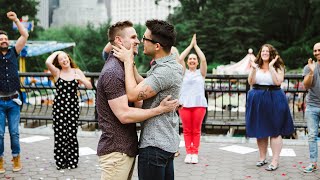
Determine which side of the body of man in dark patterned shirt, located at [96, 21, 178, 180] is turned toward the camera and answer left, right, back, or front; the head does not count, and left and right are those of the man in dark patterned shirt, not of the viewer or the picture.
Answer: right

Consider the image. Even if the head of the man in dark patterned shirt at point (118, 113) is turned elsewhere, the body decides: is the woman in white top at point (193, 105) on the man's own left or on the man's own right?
on the man's own left

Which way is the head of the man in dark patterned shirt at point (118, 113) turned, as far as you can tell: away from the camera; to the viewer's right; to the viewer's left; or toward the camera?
to the viewer's right

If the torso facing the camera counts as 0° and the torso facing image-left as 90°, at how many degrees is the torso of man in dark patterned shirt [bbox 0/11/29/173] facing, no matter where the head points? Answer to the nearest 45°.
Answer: approximately 0°

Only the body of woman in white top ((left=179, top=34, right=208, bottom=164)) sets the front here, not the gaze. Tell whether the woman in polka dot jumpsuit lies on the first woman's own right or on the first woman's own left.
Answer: on the first woman's own right
